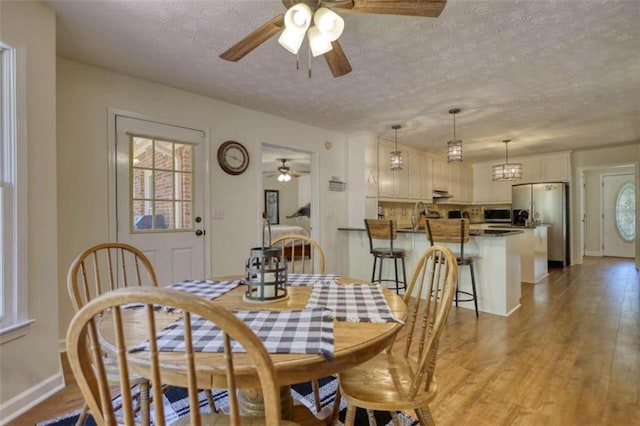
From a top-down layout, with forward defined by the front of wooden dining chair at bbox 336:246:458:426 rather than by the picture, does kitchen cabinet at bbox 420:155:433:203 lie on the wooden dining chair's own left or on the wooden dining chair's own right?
on the wooden dining chair's own right

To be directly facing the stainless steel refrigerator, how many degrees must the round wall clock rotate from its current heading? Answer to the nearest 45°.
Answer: approximately 45° to its left

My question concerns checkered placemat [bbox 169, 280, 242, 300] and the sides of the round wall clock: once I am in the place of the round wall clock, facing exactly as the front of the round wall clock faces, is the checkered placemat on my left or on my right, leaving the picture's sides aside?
on my right

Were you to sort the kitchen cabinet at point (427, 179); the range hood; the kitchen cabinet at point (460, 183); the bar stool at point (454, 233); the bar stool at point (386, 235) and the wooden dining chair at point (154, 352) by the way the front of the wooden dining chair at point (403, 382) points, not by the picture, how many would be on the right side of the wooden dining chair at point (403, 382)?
5

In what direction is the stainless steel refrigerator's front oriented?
toward the camera

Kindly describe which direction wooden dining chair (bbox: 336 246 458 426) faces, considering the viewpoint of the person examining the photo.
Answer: facing to the left of the viewer

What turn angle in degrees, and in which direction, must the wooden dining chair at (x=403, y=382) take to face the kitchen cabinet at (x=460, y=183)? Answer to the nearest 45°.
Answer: approximately 90° to its right

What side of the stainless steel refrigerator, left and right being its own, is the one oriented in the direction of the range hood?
right

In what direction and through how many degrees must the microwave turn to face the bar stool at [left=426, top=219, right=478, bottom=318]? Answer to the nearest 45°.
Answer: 0° — it already faces it

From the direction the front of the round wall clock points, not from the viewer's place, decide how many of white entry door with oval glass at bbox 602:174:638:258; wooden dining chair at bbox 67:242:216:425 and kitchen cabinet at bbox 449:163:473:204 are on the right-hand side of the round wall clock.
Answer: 1

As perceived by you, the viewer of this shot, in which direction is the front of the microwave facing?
facing the viewer

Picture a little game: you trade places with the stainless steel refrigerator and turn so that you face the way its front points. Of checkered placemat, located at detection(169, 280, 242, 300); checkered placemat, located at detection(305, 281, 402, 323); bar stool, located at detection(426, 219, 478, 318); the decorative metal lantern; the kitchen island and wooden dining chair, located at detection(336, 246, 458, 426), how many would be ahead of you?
6

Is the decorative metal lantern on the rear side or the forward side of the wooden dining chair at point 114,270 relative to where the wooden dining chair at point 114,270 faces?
on the forward side

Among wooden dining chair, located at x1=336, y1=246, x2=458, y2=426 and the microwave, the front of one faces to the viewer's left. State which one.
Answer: the wooden dining chair

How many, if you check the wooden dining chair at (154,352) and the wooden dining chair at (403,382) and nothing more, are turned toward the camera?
0

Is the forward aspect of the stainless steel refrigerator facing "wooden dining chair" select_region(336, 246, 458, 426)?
yes

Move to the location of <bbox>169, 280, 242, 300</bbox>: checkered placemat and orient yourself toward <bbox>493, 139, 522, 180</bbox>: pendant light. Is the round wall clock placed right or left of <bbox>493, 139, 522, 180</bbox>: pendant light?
left

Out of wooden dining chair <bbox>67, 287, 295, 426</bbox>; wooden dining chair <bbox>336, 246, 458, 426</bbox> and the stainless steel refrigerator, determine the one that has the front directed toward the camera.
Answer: the stainless steel refrigerator

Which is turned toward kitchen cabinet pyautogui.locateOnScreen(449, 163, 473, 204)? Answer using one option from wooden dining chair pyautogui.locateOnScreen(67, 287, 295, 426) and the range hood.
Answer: the wooden dining chair
